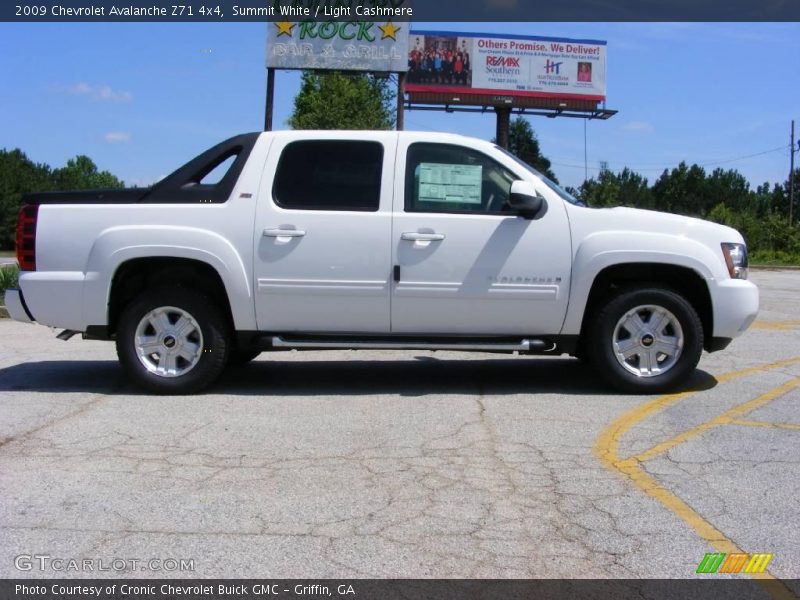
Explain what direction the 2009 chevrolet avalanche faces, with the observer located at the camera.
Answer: facing to the right of the viewer

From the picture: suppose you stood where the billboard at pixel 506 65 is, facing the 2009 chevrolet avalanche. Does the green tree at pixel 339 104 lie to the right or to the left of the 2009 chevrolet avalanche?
right

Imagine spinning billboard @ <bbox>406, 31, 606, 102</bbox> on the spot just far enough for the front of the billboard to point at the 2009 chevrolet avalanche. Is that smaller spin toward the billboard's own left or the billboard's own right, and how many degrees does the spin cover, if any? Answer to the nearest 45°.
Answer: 0° — it already faces it

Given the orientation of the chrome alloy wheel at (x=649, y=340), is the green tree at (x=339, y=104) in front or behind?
behind

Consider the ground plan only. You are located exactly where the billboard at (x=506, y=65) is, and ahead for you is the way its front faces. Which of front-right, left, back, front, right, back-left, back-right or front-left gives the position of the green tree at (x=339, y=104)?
front-right

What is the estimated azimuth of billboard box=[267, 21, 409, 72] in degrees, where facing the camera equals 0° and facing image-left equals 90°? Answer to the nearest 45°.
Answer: approximately 0°

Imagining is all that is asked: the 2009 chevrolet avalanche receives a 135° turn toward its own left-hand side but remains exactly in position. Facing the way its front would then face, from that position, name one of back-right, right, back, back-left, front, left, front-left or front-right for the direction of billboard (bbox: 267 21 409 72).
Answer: front-right

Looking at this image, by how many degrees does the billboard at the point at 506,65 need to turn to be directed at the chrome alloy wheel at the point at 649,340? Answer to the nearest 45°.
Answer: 0° — it already faces it

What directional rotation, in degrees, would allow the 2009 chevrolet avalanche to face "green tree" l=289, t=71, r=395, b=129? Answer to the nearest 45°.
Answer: approximately 90° to its left

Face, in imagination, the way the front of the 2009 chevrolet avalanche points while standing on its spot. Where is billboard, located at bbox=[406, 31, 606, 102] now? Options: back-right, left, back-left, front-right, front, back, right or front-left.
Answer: left

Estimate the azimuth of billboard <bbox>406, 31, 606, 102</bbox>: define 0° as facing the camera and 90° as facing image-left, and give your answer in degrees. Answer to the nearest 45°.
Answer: approximately 0°
